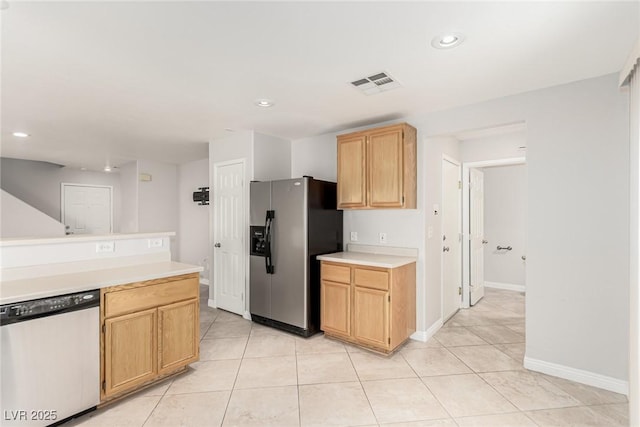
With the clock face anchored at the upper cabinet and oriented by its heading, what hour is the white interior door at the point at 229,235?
The white interior door is roughly at 2 o'clock from the upper cabinet.

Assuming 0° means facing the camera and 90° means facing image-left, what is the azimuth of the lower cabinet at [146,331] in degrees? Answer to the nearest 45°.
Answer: approximately 315°

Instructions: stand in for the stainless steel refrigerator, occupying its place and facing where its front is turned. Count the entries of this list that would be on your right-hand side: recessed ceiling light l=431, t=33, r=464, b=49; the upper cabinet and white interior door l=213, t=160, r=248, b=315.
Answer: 1

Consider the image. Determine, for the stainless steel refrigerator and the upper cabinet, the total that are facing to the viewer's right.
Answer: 0

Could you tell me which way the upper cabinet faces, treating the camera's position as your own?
facing the viewer and to the left of the viewer

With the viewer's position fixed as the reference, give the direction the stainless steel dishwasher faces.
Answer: facing the viewer and to the right of the viewer

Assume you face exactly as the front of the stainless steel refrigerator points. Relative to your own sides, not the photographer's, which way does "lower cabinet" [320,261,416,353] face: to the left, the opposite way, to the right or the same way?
the same way

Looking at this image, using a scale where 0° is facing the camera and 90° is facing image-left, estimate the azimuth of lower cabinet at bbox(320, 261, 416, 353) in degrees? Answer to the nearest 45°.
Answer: approximately 45°

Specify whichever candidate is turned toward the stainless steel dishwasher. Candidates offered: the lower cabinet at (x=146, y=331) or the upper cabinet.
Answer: the upper cabinet

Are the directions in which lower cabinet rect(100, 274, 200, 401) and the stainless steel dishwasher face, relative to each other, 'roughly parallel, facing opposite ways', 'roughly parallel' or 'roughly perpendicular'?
roughly parallel
